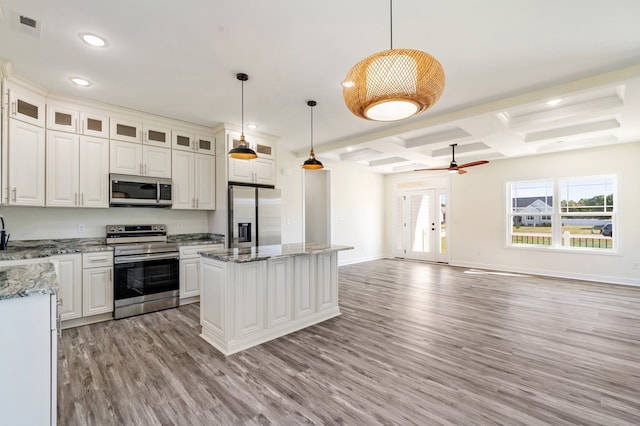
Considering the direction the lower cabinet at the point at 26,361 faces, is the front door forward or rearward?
forward

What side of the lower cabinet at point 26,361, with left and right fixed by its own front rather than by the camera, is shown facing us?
right

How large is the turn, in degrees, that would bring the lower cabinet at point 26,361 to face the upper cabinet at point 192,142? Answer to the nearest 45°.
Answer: approximately 45° to its left

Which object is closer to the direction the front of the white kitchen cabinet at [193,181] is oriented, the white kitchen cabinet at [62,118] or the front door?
the front door

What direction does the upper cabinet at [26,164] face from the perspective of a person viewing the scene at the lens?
facing the viewer and to the right of the viewer

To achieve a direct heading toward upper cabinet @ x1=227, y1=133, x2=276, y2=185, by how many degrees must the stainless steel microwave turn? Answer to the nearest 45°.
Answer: approximately 90° to its left

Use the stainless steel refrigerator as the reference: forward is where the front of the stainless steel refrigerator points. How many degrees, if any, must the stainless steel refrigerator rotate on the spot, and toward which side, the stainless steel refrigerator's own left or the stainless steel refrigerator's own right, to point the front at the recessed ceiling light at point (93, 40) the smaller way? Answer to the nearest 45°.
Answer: approximately 90° to the stainless steel refrigerator's own right

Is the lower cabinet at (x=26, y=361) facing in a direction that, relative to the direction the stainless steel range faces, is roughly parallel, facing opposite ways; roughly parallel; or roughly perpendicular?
roughly perpendicular

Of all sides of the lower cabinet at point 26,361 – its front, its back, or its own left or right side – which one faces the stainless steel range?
left
